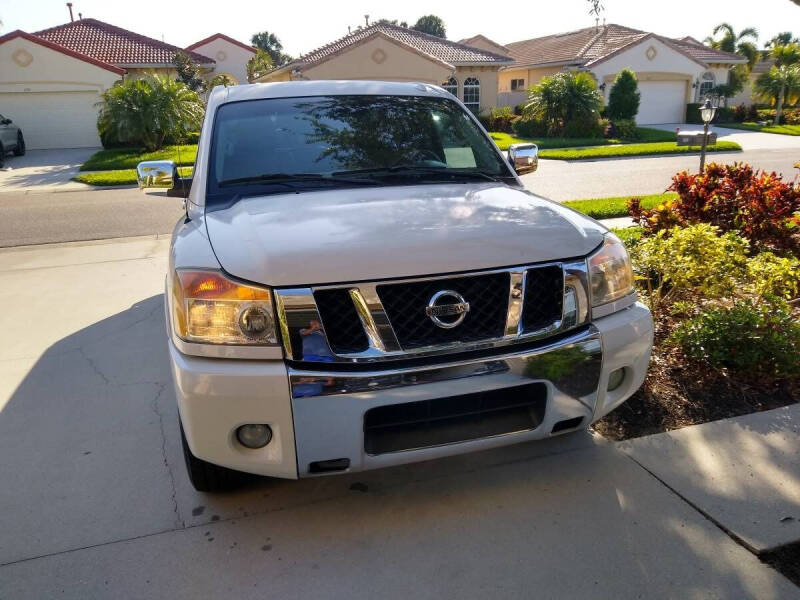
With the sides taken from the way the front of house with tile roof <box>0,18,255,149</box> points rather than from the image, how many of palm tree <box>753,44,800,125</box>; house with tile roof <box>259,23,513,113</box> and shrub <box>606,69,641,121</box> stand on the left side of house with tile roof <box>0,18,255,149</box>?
3

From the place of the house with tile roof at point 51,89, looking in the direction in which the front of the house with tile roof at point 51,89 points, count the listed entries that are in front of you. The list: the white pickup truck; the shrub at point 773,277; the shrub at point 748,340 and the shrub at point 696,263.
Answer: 4

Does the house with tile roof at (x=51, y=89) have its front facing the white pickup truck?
yes

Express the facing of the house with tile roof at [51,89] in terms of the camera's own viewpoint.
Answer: facing the viewer

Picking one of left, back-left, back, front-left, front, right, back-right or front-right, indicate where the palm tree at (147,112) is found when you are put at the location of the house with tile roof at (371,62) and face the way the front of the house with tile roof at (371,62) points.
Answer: front-right

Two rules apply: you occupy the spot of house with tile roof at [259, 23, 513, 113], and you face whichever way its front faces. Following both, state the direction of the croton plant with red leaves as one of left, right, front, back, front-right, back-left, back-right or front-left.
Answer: front

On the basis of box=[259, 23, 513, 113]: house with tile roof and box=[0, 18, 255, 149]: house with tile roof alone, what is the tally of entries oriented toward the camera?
2

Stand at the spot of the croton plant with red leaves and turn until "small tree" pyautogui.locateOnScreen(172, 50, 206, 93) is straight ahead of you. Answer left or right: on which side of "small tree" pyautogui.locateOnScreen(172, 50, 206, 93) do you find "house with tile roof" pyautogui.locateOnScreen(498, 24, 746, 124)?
right

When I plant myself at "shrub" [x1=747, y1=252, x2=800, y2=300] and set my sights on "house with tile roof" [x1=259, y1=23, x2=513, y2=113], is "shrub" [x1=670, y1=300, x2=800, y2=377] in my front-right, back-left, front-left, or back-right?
back-left

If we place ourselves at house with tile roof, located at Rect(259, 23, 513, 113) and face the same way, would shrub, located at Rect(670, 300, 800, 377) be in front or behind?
in front

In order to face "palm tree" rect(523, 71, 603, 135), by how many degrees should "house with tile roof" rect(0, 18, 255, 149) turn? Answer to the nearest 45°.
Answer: approximately 90° to its left

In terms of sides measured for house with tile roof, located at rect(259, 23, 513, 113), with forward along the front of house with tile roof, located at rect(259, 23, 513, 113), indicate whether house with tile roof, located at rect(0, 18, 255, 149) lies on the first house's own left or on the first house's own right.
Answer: on the first house's own right

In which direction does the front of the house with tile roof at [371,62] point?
toward the camera

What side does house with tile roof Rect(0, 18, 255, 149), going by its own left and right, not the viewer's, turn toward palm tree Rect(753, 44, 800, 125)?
left

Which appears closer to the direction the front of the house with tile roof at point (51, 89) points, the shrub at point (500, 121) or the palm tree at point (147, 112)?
the palm tree
